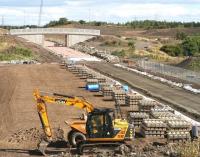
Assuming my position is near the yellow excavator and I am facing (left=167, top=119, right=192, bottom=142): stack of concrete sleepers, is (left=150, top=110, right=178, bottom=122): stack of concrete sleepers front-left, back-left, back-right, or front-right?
front-left

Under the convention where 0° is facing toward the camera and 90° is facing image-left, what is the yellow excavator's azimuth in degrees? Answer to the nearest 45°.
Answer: approximately 90°

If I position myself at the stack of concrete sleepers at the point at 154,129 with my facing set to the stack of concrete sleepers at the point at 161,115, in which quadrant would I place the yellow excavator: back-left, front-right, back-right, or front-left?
back-left

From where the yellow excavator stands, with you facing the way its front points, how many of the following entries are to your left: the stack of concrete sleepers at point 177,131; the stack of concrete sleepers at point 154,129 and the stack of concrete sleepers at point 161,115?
0

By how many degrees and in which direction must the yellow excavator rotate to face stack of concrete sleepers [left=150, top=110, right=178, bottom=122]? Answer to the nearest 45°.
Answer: approximately 135° to its right

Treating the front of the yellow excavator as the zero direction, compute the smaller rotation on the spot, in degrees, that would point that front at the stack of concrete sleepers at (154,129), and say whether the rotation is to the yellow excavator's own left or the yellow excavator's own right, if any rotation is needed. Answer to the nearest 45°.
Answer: approximately 135° to the yellow excavator's own right

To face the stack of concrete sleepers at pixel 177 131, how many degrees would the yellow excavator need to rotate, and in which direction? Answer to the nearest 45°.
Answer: approximately 135° to its right
